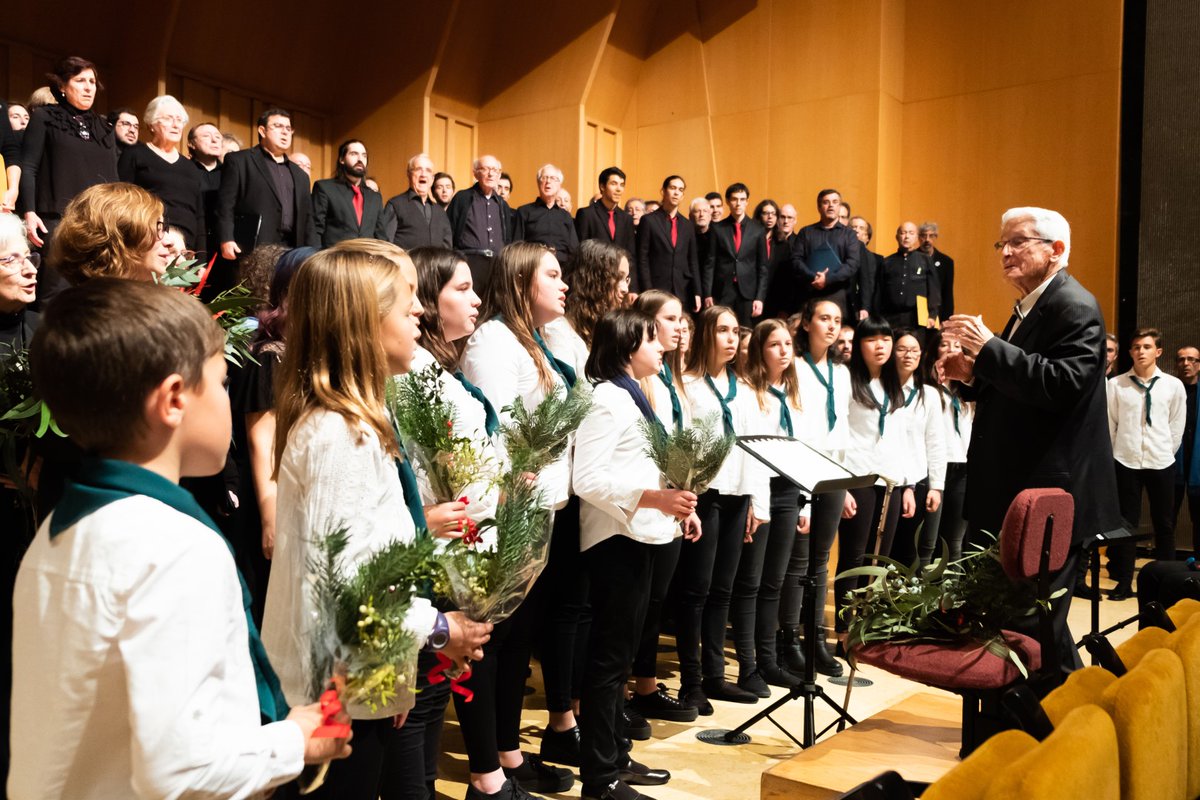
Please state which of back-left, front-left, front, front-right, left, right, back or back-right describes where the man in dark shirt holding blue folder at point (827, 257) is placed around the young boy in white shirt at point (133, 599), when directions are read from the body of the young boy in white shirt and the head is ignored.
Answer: front

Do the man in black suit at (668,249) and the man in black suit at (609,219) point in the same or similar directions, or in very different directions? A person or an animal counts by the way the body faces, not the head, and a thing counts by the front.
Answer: same or similar directions

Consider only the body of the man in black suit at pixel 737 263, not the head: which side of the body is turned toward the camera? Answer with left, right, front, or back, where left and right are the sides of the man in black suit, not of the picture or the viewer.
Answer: front

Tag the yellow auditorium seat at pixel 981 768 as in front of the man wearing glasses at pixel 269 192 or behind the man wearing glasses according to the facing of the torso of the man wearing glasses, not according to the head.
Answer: in front

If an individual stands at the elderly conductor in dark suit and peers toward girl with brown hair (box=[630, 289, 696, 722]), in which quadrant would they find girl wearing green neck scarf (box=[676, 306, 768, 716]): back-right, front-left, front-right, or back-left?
front-right

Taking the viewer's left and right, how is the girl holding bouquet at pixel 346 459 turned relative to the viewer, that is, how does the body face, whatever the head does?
facing to the right of the viewer

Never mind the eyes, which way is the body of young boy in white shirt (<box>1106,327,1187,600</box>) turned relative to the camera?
toward the camera

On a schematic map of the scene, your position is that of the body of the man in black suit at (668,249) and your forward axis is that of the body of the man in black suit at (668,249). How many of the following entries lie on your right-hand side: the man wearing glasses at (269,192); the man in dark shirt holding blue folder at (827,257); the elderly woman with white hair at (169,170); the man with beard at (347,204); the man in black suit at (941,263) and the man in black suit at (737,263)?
3

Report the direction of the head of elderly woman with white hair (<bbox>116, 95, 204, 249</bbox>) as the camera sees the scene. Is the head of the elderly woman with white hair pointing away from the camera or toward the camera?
toward the camera

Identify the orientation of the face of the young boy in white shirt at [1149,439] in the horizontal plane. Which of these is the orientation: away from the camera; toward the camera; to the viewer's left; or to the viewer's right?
toward the camera

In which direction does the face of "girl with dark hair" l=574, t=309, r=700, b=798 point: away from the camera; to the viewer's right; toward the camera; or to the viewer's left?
to the viewer's right

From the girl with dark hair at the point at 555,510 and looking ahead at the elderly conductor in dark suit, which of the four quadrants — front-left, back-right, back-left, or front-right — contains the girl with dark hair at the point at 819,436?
front-left

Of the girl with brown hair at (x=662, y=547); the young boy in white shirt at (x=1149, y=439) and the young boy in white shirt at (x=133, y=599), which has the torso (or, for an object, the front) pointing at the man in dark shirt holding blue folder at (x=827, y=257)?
the young boy in white shirt at (x=133, y=599)

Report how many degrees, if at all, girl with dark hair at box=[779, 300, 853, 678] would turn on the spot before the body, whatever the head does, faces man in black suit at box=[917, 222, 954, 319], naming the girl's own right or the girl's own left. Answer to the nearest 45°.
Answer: approximately 135° to the girl's own left

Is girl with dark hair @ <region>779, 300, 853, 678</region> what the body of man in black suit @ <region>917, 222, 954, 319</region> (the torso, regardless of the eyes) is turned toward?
yes

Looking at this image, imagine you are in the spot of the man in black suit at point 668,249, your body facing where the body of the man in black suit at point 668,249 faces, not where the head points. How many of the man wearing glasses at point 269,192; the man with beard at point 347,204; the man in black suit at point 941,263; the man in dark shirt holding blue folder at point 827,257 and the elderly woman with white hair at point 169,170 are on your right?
3

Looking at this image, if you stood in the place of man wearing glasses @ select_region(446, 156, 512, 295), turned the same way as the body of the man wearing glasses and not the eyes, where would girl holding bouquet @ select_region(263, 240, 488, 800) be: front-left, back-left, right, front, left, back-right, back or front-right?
front-right

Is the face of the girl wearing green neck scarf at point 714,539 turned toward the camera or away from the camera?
toward the camera
